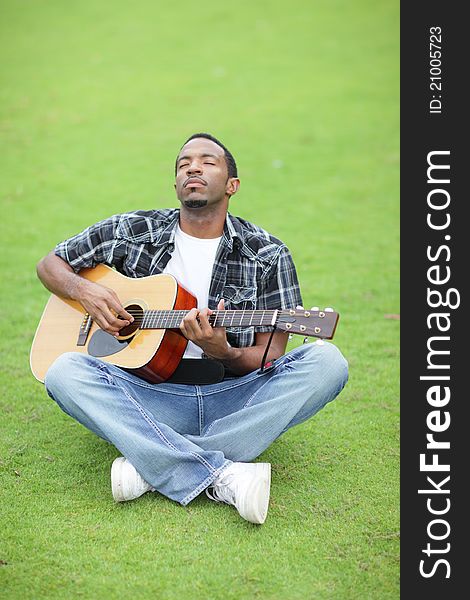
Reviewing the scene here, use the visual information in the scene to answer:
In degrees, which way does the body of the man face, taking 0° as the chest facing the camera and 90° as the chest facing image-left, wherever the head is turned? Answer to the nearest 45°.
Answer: approximately 0°
